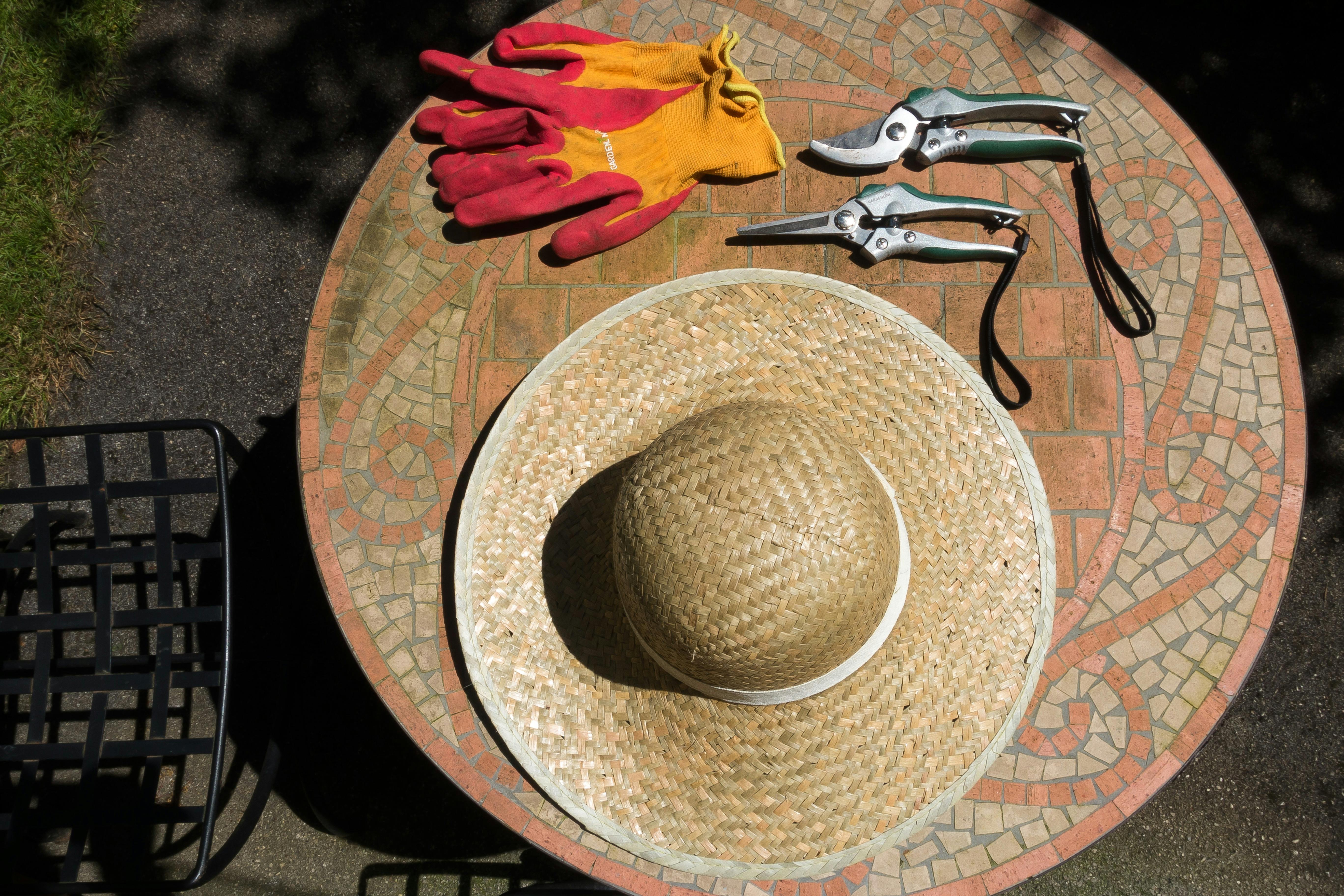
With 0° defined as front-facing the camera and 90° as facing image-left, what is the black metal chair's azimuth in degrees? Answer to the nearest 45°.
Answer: approximately 270°

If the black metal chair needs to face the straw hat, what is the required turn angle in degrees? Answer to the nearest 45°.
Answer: approximately 45° to its right
